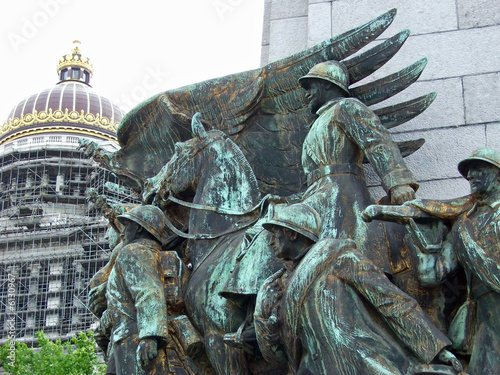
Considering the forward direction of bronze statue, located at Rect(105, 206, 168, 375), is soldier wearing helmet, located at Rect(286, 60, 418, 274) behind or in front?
behind

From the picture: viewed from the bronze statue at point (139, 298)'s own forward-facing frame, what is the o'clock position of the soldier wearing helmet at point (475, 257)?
The soldier wearing helmet is roughly at 7 o'clock from the bronze statue.

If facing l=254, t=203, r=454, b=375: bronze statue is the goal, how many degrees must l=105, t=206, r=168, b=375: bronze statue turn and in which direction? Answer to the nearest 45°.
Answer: approximately 135° to its left

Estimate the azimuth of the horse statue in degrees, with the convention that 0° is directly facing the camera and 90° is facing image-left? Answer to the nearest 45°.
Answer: approximately 90°

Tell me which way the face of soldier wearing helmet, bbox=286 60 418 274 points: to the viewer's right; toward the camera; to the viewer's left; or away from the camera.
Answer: to the viewer's left

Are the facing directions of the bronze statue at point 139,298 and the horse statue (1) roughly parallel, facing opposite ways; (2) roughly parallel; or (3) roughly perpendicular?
roughly parallel

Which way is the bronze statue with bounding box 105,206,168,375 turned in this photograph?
to the viewer's left
